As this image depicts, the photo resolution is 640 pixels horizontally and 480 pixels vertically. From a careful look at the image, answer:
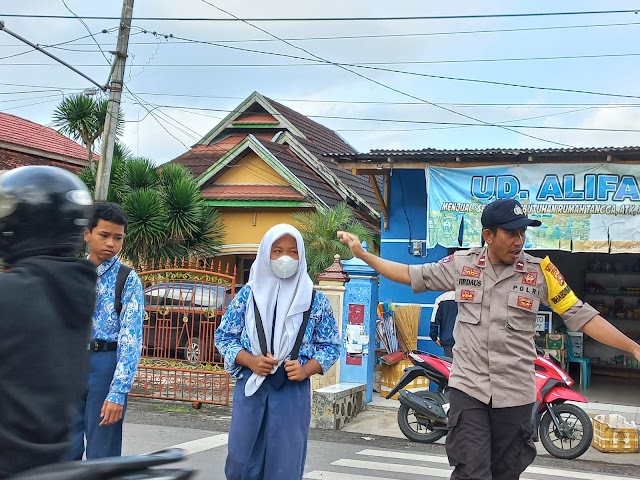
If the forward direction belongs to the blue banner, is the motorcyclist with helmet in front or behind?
in front

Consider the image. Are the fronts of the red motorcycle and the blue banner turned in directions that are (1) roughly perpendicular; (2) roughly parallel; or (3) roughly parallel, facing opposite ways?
roughly perpendicular

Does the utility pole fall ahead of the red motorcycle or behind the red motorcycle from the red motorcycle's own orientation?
behind

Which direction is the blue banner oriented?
toward the camera

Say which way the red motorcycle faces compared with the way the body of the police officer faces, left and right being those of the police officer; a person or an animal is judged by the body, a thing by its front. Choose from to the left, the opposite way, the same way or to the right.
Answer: to the left

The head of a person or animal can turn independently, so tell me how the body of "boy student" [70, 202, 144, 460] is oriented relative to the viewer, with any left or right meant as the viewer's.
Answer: facing the viewer and to the left of the viewer

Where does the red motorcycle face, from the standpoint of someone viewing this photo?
facing to the right of the viewer

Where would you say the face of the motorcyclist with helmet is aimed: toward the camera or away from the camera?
away from the camera

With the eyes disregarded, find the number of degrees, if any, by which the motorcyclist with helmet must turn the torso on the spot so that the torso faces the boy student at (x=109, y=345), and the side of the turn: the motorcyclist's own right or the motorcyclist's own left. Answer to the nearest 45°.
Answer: approximately 90° to the motorcyclist's own right

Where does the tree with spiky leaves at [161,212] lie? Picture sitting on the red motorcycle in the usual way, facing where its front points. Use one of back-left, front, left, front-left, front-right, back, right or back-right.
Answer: back-left
